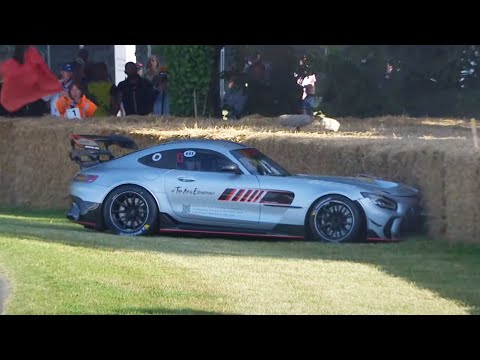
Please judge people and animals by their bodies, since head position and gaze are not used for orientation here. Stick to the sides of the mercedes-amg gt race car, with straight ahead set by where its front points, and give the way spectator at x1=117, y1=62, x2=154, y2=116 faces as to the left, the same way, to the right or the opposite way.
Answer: to the right

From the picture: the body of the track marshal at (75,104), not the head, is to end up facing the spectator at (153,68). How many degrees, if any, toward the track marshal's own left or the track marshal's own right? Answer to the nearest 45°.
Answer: approximately 135° to the track marshal's own left

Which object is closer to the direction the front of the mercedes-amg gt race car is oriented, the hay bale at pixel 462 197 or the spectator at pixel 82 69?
the hay bale

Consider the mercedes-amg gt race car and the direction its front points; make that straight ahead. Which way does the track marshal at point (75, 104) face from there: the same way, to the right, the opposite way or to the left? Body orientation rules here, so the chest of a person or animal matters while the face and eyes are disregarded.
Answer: to the right

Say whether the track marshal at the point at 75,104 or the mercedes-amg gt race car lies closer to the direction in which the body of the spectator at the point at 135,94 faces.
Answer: the mercedes-amg gt race car

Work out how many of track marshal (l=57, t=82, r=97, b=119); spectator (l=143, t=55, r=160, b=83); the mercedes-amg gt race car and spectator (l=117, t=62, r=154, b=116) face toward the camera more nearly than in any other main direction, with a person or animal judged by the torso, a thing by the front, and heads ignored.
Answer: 3

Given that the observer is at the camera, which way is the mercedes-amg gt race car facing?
facing to the right of the viewer
